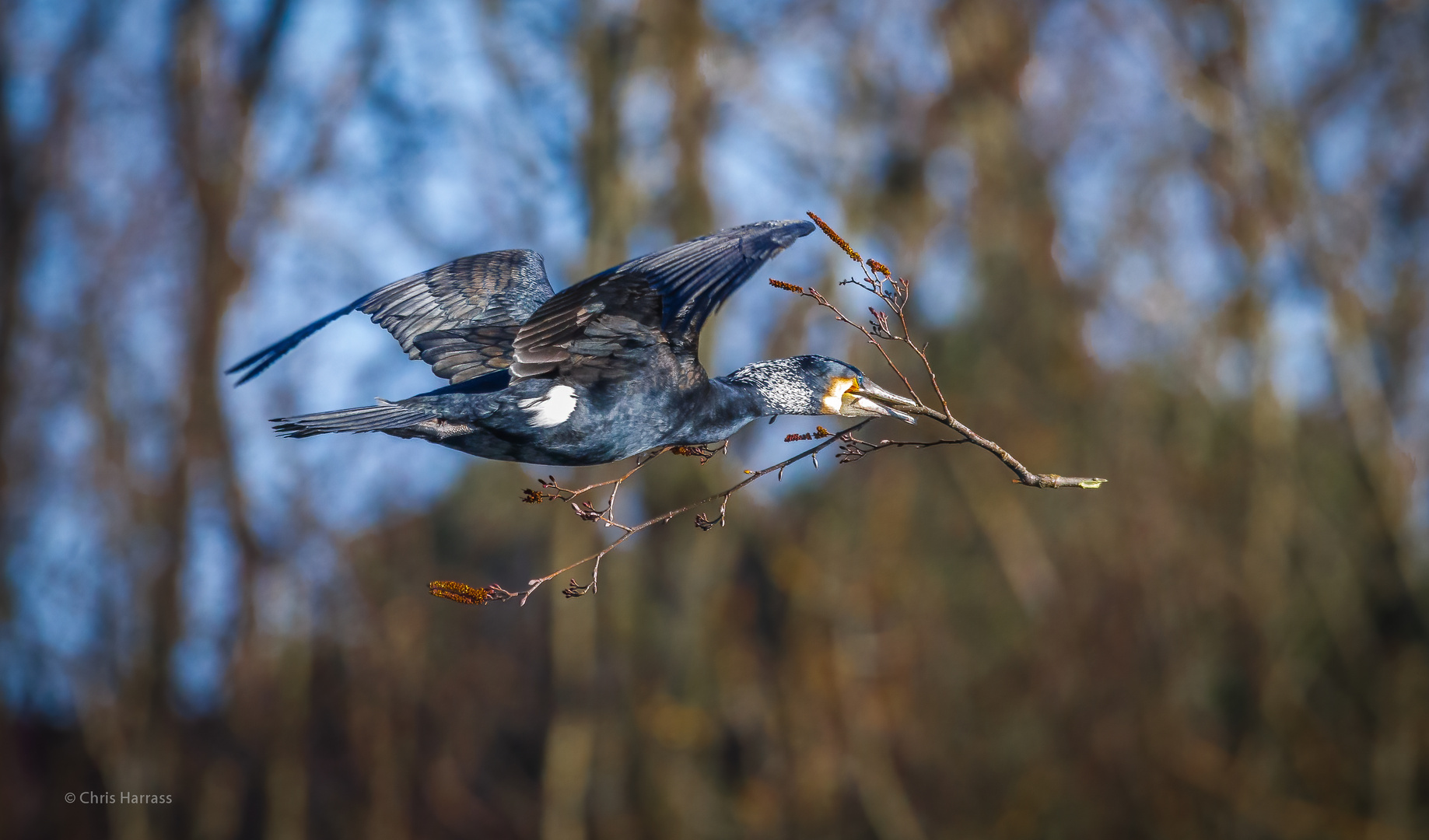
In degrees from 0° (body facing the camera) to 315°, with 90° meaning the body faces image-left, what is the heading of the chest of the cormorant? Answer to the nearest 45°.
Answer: approximately 270°
